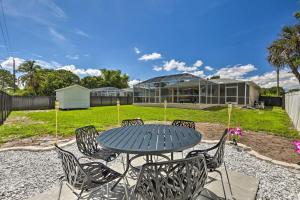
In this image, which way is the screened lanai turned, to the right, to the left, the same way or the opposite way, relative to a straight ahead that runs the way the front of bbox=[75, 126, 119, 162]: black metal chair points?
to the right

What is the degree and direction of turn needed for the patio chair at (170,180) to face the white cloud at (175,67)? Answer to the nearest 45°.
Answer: approximately 45° to its right

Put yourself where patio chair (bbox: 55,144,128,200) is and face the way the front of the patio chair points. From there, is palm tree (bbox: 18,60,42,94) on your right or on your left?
on your left

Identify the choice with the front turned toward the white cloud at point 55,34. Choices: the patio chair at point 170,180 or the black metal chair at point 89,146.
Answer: the patio chair

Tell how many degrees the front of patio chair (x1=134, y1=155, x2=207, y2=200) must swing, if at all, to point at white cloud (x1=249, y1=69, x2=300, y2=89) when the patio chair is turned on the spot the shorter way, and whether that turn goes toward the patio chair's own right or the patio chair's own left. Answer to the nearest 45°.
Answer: approximately 90° to the patio chair's own right

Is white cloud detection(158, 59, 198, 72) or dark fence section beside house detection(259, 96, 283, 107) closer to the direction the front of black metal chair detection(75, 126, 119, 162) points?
the dark fence section beside house

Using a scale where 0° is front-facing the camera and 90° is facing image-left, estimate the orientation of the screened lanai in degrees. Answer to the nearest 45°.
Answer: approximately 0°

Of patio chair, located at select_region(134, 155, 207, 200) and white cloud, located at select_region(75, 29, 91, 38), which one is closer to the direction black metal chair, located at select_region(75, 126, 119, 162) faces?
the patio chair

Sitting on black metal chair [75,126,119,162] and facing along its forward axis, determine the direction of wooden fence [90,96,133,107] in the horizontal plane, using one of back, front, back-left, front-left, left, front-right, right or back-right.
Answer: back-left

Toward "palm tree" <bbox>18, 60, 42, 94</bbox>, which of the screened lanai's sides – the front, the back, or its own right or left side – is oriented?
right

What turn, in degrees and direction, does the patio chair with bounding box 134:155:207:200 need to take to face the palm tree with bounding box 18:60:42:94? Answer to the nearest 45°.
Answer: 0° — it already faces it

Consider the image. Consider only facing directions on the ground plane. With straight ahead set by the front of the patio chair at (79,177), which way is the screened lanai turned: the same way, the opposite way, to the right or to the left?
the opposite way
